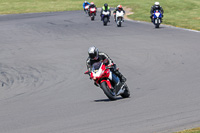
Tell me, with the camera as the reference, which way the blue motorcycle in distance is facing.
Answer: facing the viewer

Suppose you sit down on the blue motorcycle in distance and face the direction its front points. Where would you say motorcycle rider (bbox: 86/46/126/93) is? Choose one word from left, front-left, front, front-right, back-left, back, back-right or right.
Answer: front

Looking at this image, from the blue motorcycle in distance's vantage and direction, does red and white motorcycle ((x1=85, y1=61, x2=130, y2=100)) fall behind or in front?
in front
